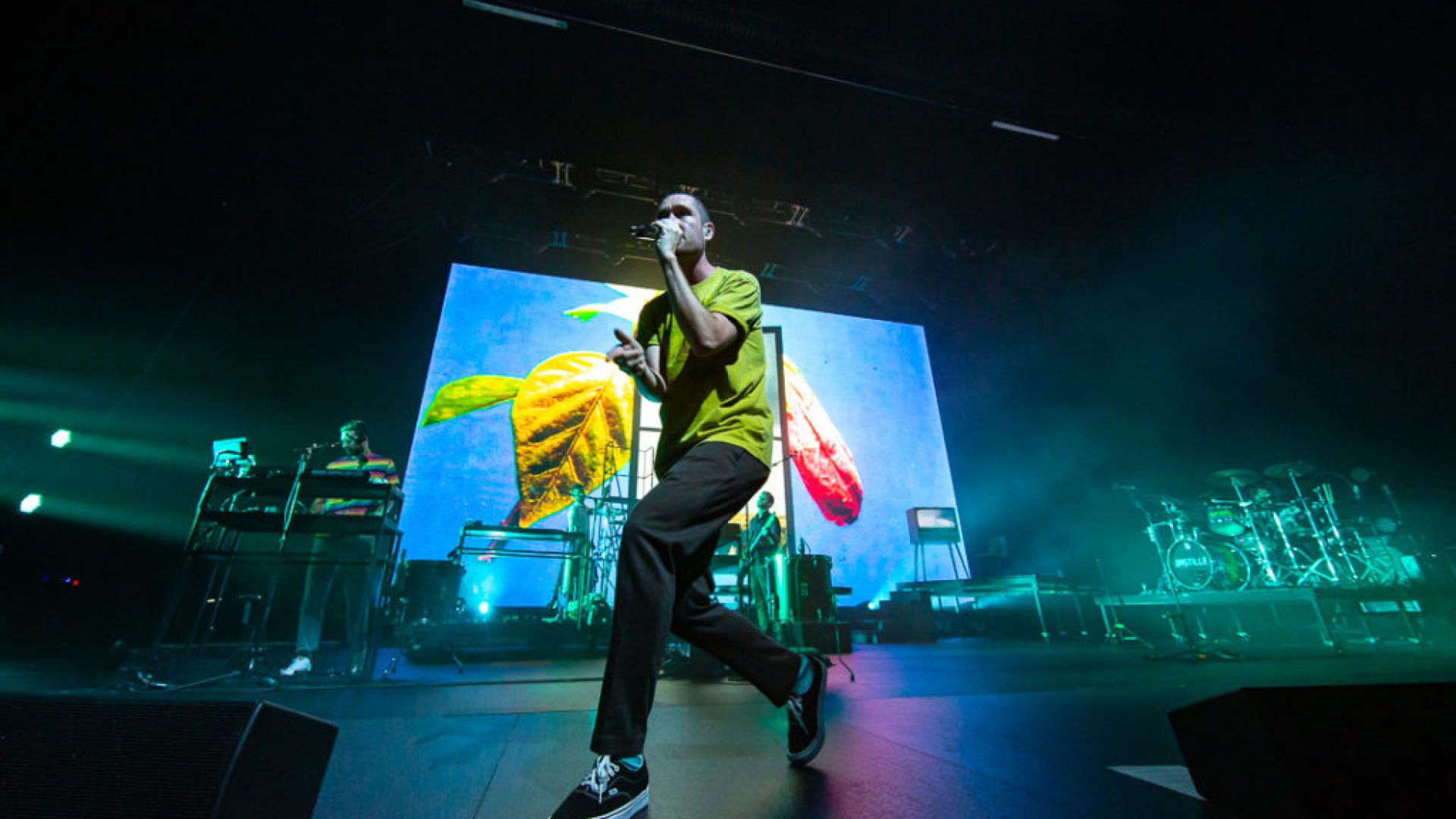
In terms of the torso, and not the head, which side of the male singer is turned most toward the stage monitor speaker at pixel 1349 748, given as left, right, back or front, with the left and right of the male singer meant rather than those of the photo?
left

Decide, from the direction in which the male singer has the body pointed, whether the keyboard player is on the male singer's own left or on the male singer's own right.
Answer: on the male singer's own right

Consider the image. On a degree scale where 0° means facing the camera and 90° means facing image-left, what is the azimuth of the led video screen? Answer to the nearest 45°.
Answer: approximately 0°

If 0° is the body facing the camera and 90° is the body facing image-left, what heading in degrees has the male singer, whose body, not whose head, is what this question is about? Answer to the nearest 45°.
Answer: approximately 45°

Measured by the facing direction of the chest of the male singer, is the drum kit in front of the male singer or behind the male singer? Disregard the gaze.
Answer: behind

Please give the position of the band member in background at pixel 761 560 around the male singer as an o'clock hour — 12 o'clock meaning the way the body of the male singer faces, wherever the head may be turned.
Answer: The band member in background is roughly at 5 o'clock from the male singer.
